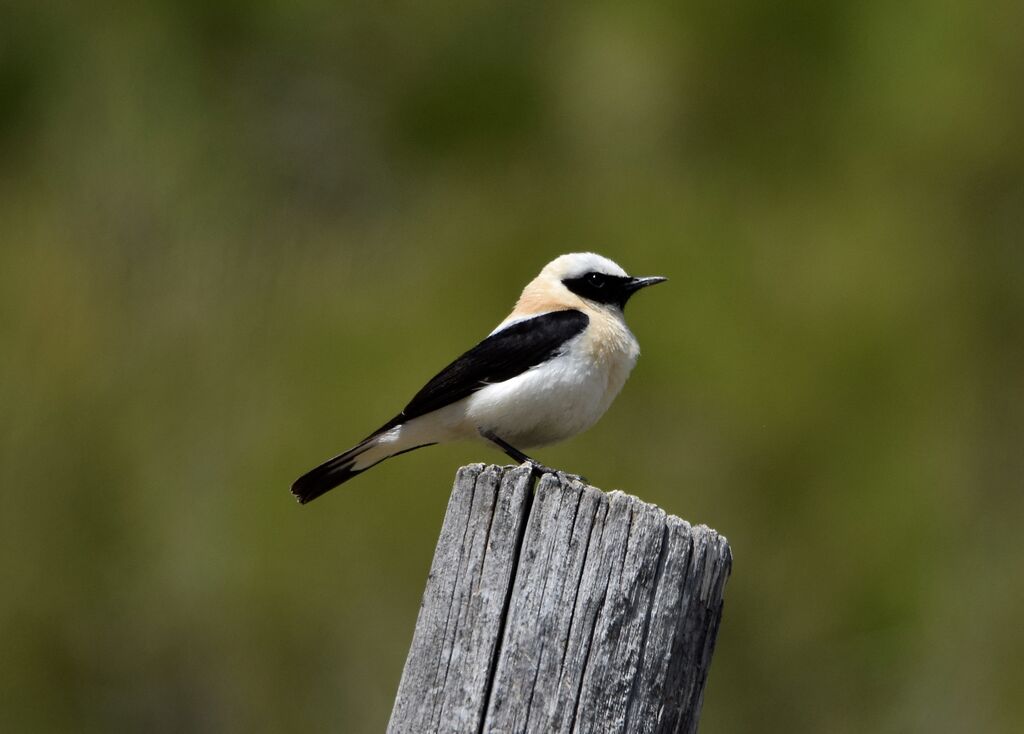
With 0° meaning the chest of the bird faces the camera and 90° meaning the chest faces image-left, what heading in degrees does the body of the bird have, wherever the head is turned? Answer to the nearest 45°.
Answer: approximately 270°
